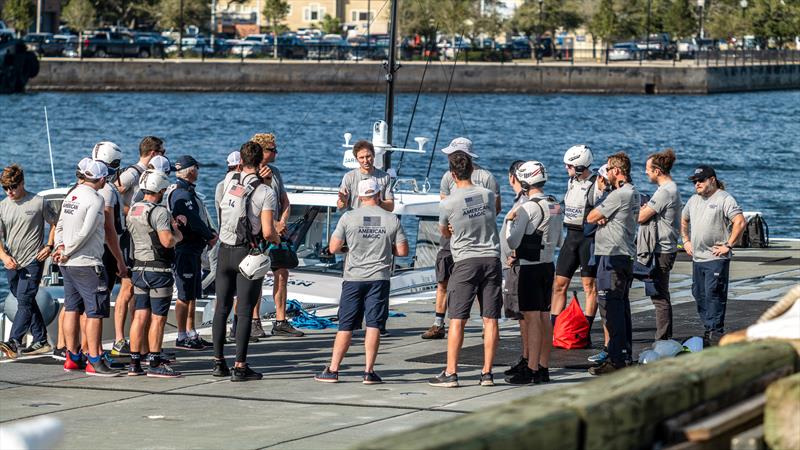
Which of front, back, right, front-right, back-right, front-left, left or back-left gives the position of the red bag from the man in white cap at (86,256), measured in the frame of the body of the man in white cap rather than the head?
front-right

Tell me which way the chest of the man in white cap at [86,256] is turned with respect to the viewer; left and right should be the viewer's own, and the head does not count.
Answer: facing away from the viewer and to the right of the viewer

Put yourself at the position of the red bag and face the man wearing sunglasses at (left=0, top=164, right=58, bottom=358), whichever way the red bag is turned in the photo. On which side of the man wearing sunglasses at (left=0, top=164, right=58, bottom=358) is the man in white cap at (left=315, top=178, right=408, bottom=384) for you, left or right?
left

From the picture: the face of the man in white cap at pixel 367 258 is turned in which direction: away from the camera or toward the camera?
away from the camera

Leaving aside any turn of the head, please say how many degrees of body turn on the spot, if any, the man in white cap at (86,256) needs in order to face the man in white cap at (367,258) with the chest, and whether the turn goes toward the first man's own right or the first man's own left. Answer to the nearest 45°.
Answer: approximately 45° to the first man's own right

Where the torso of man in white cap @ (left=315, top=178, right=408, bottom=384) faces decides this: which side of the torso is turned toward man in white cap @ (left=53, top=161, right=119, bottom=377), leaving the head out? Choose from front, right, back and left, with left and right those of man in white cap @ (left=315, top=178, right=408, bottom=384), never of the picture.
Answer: left

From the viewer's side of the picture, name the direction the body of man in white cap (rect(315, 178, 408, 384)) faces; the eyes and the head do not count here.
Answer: away from the camera

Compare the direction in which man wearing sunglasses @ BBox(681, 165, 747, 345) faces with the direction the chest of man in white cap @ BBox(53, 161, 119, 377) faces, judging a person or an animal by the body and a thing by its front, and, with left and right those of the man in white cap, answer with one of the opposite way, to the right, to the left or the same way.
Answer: the opposite way

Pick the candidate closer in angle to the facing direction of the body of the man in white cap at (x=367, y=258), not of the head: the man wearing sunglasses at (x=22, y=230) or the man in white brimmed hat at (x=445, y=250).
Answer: the man in white brimmed hat

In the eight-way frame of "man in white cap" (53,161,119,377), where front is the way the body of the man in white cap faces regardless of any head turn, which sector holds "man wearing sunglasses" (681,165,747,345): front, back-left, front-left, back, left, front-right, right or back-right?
front-right

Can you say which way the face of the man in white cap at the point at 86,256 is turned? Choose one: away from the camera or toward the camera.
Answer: away from the camera
